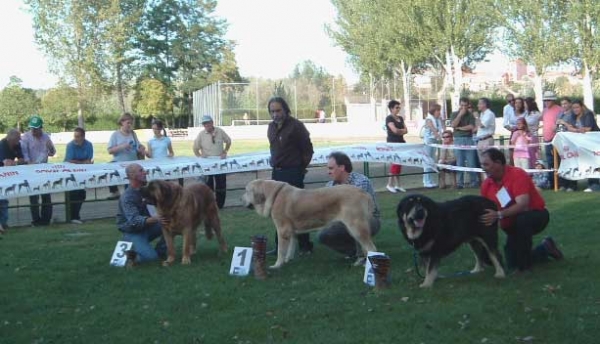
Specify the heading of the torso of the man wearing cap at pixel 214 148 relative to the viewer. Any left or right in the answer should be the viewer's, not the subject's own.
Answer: facing the viewer

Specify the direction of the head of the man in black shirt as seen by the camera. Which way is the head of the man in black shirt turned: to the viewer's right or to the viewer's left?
to the viewer's left

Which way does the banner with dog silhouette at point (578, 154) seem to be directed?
toward the camera

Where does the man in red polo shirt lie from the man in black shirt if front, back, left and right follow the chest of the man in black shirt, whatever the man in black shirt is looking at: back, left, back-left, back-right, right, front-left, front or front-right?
left

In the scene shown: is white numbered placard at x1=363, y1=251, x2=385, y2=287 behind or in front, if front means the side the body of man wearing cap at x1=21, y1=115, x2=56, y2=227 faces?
in front

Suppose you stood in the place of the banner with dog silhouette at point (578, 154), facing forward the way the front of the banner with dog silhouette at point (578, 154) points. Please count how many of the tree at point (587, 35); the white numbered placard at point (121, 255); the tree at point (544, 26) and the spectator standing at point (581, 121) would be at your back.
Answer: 3

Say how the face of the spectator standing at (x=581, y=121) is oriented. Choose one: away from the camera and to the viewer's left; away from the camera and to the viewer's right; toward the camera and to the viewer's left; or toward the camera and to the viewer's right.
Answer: toward the camera and to the viewer's left

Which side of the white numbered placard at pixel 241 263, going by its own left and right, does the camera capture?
front

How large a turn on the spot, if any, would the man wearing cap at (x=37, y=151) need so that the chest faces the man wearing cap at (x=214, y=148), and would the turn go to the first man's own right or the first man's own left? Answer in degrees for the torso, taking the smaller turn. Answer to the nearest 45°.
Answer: approximately 90° to the first man's own left
